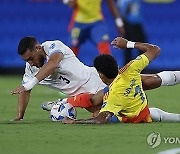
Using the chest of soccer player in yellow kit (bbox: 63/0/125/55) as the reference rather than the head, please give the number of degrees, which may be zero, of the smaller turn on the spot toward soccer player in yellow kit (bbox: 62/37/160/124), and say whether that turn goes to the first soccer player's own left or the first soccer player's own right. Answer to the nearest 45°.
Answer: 0° — they already face them

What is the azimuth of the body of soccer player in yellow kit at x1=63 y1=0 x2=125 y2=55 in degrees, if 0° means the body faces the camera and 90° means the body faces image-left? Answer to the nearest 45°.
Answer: approximately 0°

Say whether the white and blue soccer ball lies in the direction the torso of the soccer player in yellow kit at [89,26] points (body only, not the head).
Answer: yes

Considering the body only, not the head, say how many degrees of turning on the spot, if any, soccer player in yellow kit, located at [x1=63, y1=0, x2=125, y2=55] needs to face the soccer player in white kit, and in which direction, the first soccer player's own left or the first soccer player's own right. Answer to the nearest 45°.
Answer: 0° — they already face them
